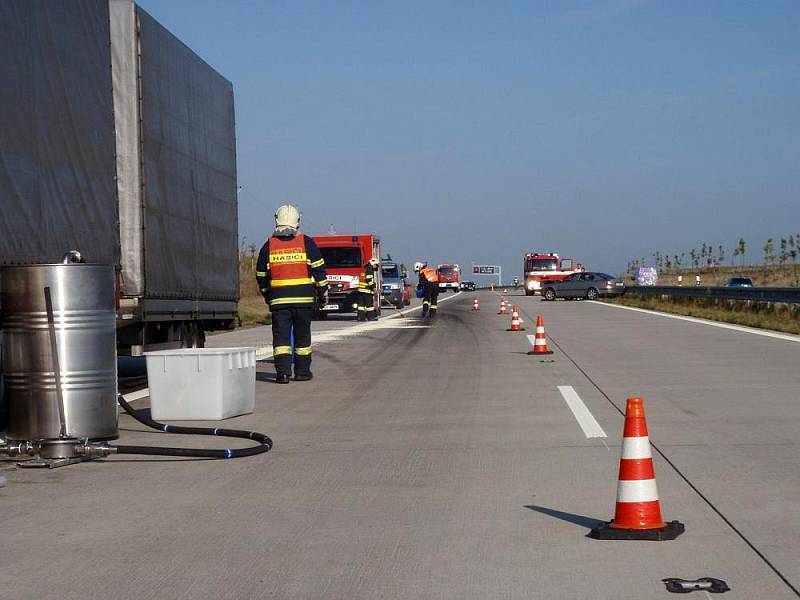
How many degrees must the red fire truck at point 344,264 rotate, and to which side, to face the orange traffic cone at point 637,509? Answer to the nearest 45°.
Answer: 0° — it already faces it

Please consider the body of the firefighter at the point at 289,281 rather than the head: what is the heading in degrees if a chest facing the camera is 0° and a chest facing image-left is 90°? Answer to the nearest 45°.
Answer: approximately 180°

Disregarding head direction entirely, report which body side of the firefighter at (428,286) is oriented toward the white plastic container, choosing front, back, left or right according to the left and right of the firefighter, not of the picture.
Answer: left

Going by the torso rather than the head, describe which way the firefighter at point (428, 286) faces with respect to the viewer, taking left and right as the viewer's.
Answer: facing to the left of the viewer

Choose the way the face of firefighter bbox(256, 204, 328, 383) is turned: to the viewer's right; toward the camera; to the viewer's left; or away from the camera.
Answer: away from the camera

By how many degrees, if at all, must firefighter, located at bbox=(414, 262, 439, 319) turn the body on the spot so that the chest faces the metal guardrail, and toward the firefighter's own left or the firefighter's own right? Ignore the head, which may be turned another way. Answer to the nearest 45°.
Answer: approximately 180°

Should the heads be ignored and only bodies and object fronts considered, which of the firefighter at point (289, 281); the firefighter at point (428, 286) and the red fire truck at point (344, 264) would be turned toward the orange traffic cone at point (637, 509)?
the red fire truck
